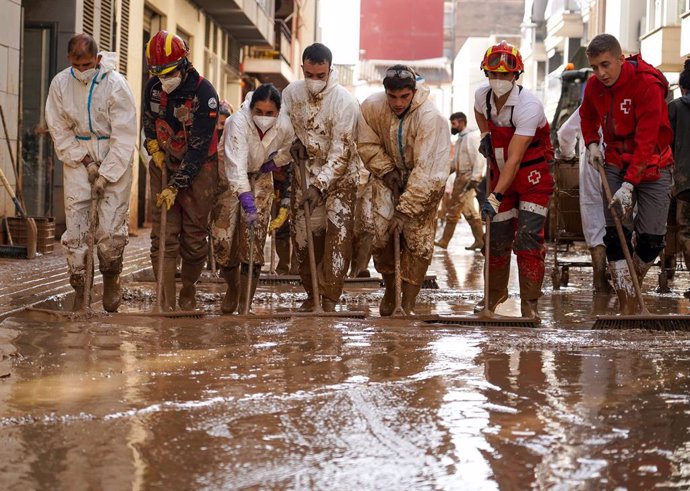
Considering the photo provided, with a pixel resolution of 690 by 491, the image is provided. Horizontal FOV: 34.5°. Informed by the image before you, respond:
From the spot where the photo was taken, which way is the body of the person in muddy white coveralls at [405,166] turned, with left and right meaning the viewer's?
facing the viewer

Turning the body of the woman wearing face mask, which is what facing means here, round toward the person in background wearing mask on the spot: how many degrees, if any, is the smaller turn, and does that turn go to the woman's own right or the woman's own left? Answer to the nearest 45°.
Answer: approximately 180°

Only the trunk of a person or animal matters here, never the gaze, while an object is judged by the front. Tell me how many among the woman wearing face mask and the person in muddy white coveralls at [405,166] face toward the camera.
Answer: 2

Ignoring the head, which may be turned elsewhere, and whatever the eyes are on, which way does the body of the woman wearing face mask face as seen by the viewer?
toward the camera

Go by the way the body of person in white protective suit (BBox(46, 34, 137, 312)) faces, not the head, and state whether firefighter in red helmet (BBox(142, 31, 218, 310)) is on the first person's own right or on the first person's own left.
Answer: on the first person's own left

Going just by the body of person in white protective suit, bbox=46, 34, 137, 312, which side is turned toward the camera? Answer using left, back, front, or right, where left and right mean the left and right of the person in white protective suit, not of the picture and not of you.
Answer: front

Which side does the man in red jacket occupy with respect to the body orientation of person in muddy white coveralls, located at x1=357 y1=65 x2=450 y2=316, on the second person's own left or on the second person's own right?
on the second person's own left

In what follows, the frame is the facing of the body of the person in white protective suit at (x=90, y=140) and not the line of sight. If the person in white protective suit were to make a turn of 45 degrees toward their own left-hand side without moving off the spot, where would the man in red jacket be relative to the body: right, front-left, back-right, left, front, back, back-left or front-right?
front-left

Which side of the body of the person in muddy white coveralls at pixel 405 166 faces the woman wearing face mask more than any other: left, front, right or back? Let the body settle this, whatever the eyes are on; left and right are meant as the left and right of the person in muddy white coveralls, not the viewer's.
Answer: right

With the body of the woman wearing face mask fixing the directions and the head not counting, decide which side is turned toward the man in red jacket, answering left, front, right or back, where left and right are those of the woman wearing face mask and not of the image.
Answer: left

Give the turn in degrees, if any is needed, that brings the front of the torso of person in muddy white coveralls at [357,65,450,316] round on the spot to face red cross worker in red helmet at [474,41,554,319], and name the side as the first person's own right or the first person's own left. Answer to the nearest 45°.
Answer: approximately 90° to the first person's own left

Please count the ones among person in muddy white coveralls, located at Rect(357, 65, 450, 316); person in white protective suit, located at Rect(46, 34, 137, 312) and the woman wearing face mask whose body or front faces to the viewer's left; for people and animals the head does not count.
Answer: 0

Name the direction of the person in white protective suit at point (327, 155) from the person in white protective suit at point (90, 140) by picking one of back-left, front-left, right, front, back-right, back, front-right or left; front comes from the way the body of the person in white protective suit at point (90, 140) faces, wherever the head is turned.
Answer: left

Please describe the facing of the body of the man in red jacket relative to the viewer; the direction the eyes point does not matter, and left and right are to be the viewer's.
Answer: facing the viewer and to the left of the viewer
